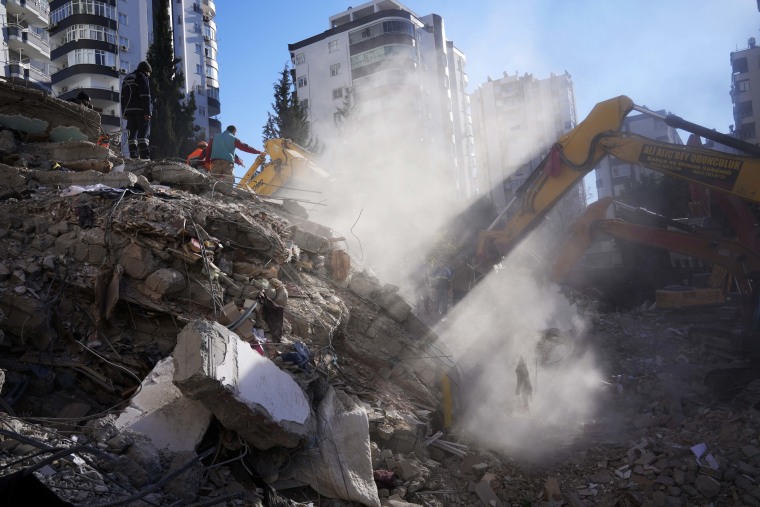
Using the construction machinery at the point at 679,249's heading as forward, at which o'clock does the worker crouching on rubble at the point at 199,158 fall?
The worker crouching on rubble is roughly at 11 o'clock from the construction machinery.

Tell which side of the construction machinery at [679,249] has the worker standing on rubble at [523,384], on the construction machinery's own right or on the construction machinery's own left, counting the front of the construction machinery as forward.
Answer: on the construction machinery's own left

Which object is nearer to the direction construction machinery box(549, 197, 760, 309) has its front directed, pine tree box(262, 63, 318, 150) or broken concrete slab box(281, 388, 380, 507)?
the pine tree

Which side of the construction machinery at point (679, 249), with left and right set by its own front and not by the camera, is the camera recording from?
left

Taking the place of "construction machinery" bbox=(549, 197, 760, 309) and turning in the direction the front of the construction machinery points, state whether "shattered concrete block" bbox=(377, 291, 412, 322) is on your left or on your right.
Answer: on your left

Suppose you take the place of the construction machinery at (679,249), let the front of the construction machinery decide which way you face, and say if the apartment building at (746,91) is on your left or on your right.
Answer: on your right
